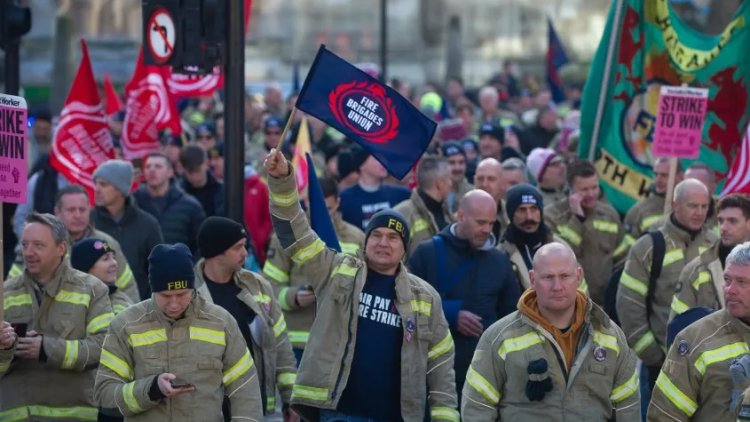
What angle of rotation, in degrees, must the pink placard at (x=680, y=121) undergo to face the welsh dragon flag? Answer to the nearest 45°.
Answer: approximately 180°

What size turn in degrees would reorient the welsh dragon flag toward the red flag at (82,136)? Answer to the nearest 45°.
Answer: approximately 90° to its right

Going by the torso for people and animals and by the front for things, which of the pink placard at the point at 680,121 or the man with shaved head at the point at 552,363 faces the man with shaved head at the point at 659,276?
the pink placard

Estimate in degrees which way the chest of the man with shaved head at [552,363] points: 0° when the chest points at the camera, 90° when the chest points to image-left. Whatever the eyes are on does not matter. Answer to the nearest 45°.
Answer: approximately 0°

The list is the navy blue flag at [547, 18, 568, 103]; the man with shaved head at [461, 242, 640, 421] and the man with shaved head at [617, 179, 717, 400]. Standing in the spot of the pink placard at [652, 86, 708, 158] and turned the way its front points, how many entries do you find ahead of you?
2

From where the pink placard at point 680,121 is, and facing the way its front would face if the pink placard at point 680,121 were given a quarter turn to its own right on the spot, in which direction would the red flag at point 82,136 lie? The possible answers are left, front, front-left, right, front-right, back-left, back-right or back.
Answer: front

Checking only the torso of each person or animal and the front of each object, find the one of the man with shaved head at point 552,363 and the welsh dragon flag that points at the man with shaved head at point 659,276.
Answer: the welsh dragon flag

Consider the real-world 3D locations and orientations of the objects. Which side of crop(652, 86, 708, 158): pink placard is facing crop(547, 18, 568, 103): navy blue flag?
back

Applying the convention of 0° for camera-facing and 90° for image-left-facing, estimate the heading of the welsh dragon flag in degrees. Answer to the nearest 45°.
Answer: approximately 0°

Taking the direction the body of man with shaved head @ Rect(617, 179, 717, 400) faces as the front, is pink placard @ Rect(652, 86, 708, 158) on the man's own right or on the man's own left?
on the man's own left

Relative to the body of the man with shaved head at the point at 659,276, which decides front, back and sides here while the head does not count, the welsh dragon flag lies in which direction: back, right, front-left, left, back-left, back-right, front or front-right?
back-left
